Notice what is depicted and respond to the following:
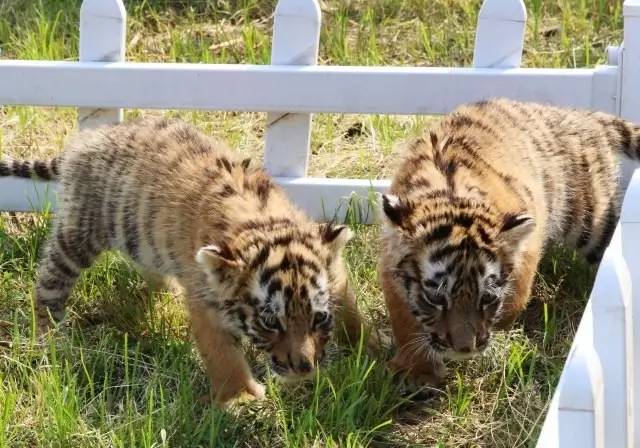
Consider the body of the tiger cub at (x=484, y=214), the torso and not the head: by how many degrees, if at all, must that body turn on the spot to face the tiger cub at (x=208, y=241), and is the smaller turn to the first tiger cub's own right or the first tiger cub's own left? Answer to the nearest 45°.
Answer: approximately 45° to the first tiger cub's own right

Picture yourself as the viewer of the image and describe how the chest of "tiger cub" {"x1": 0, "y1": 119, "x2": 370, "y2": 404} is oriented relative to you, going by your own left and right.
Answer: facing the viewer and to the right of the viewer

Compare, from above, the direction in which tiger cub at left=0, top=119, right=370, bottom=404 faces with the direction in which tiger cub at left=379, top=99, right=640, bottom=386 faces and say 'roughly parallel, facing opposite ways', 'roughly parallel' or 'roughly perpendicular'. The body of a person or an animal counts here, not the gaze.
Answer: roughly perpendicular

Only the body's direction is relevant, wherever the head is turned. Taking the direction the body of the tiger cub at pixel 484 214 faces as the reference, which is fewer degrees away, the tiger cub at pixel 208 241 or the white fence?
the tiger cub

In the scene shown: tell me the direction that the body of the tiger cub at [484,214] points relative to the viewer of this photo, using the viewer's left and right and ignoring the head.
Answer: facing the viewer and to the left of the viewer

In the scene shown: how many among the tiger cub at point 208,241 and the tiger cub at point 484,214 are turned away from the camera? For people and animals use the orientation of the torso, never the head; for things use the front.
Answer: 0
